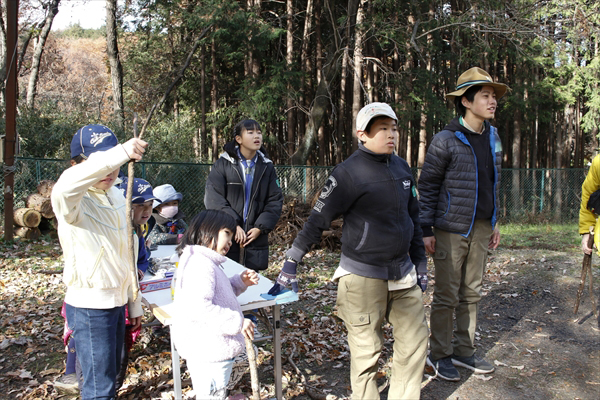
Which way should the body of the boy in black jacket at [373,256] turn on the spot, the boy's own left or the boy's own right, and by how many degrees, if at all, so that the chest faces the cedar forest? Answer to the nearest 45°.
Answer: approximately 135° to the boy's own left

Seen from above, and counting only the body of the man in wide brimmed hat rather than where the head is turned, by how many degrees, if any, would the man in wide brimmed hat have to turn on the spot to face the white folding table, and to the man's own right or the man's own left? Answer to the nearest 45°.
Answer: approximately 90° to the man's own right

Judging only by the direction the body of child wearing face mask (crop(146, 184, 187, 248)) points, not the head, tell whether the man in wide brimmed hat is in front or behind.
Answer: in front

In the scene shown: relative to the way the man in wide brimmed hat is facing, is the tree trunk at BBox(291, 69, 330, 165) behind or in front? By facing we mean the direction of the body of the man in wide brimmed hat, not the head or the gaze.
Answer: behind

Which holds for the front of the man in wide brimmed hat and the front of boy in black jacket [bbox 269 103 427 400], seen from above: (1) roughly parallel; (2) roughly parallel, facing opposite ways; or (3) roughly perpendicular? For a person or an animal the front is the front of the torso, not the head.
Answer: roughly parallel

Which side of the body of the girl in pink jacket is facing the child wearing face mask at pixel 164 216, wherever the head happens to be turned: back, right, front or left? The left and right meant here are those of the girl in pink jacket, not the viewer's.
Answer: left

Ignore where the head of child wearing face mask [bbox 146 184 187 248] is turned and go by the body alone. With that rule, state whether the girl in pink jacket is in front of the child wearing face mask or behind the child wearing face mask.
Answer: in front

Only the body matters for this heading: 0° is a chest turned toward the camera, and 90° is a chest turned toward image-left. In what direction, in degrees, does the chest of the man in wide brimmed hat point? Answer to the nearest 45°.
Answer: approximately 315°

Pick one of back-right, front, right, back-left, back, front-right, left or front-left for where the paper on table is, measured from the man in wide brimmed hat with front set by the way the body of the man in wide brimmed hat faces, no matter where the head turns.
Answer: right

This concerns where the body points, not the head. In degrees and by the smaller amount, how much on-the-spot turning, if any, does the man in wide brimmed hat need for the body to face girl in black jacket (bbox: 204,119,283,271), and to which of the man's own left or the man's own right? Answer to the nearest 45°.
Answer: approximately 135° to the man's own right

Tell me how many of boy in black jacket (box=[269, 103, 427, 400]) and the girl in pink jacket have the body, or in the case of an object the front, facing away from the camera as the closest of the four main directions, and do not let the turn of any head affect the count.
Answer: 0

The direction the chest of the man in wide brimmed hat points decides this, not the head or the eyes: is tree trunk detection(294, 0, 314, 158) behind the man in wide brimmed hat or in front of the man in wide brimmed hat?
behind

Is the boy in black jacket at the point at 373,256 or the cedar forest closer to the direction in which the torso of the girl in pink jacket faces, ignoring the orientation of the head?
the boy in black jacket
